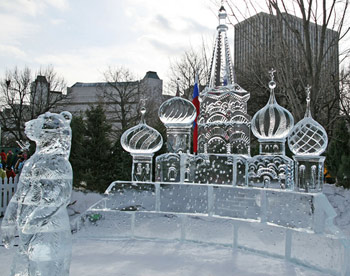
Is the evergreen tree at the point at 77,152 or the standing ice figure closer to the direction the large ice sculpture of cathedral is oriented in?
the standing ice figure

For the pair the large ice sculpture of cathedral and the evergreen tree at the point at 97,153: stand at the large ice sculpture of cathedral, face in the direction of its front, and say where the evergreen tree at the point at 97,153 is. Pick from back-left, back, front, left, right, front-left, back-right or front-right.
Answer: back-right

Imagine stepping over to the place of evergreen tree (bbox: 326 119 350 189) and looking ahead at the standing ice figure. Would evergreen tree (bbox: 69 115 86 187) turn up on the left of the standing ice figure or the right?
right

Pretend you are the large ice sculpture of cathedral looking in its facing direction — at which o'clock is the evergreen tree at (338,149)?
The evergreen tree is roughly at 7 o'clock from the large ice sculpture of cathedral.

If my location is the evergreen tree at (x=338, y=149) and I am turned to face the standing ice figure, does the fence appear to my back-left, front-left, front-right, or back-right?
front-right

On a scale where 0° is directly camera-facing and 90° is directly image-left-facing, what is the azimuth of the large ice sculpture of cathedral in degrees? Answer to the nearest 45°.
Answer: approximately 0°

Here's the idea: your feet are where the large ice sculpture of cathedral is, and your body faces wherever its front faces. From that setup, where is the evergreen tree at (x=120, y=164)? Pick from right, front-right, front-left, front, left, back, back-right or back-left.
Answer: back-right

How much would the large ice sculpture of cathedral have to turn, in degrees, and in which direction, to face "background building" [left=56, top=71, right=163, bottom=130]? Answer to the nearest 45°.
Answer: approximately 180°
